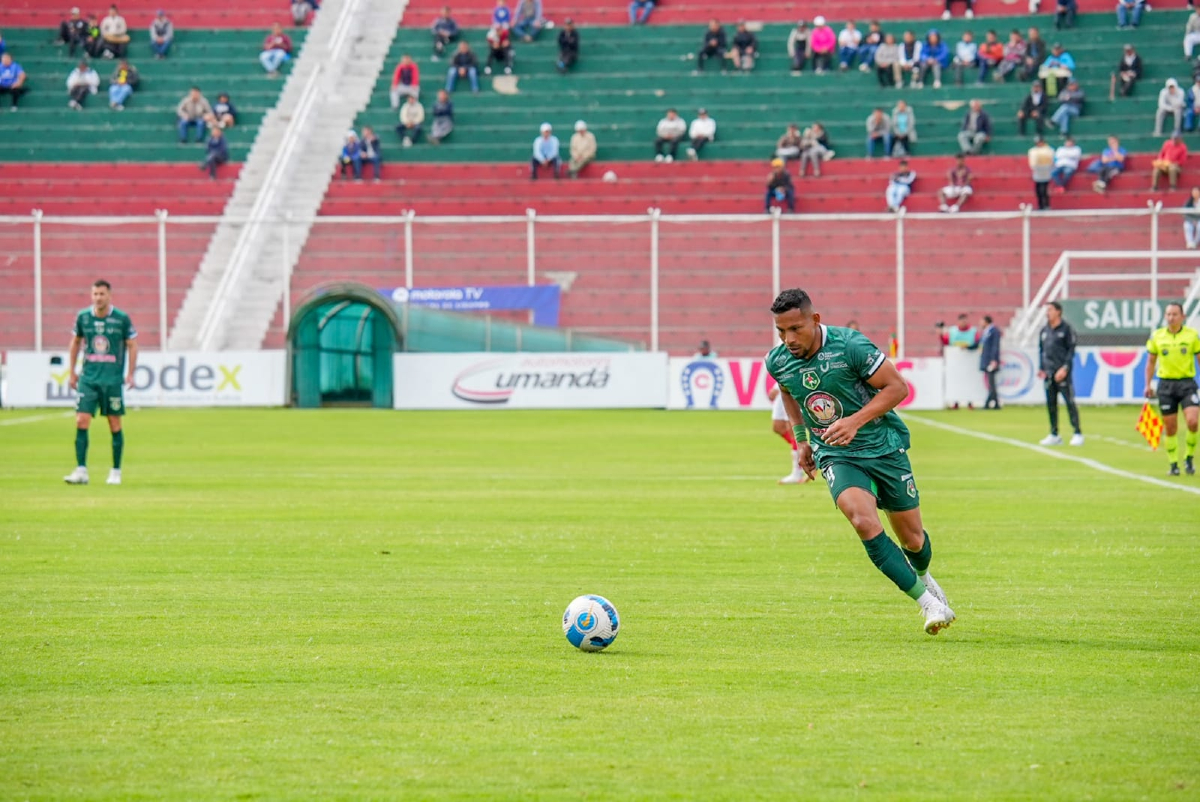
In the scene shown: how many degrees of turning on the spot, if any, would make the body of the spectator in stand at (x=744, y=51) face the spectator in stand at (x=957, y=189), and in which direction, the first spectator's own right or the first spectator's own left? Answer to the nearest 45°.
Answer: approximately 45° to the first spectator's own left

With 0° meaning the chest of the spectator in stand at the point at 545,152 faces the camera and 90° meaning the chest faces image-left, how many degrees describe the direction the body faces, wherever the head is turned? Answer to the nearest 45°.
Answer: approximately 0°

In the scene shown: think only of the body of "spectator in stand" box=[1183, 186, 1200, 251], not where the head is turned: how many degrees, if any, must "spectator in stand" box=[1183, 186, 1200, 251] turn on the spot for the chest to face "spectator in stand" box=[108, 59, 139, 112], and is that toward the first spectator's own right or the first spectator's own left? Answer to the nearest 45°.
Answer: approximately 90° to the first spectator's own right

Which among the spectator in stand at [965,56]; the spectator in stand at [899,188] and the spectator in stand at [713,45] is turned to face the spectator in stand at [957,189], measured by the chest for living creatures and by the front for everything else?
the spectator in stand at [965,56]

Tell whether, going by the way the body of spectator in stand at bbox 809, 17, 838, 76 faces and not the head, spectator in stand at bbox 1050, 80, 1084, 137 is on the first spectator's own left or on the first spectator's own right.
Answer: on the first spectator's own left

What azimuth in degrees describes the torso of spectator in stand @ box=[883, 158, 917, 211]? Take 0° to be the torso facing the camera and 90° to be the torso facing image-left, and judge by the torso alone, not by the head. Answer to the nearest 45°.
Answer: approximately 45°

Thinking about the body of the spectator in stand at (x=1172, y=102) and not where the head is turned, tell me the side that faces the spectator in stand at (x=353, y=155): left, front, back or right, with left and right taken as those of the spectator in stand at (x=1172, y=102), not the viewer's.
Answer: right

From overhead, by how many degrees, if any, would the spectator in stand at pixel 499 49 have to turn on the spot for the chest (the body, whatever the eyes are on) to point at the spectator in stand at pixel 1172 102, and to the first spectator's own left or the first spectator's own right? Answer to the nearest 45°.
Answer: approximately 90° to the first spectator's own left
